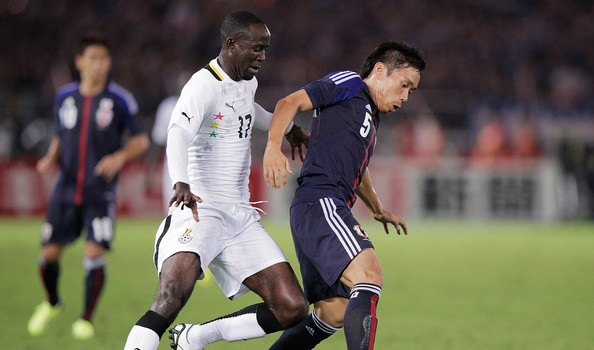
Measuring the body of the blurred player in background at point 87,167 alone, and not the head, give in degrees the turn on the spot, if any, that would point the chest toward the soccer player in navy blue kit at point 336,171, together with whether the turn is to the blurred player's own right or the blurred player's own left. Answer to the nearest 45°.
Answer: approximately 45° to the blurred player's own left

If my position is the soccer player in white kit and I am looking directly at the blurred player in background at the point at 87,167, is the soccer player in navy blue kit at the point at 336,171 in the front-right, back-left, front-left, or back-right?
back-right

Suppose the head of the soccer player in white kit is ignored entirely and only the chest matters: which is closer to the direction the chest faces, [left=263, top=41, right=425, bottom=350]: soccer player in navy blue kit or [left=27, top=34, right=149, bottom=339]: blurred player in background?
the soccer player in navy blue kit

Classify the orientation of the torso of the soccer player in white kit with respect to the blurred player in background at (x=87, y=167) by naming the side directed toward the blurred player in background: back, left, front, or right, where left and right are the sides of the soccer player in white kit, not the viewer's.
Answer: back

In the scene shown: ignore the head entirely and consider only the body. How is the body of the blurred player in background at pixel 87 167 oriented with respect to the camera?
toward the camera

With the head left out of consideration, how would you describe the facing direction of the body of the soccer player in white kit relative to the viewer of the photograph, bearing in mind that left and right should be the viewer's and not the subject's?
facing the viewer and to the right of the viewer

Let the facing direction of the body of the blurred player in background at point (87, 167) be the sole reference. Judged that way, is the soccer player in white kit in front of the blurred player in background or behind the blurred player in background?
in front
